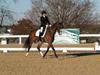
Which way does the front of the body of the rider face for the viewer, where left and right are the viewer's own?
facing the viewer and to the right of the viewer
